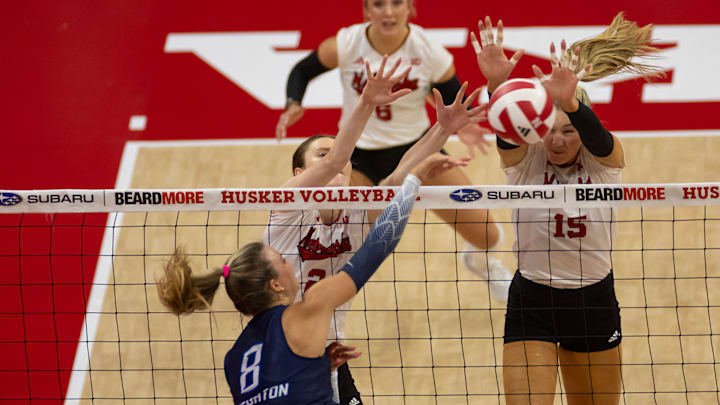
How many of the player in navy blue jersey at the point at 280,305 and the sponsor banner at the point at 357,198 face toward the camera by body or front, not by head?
1

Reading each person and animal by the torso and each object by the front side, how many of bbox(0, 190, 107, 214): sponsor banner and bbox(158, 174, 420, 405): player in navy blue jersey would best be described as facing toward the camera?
1

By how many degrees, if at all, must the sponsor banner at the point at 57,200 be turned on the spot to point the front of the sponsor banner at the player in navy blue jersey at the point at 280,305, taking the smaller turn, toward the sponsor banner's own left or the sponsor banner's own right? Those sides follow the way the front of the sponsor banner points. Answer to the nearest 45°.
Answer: approximately 45° to the sponsor banner's own left

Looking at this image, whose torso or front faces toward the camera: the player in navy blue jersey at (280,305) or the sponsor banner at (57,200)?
the sponsor banner

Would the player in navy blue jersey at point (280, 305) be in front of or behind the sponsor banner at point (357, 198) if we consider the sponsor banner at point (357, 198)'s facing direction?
in front

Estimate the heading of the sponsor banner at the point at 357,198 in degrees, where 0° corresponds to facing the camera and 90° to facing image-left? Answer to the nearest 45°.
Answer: approximately 0°

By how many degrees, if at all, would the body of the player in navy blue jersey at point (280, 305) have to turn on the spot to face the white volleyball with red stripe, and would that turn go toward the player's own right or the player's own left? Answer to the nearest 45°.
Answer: approximately 45° to the player's own right

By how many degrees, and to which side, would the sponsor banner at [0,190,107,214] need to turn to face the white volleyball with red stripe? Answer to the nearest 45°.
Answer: approximately 45° to its left

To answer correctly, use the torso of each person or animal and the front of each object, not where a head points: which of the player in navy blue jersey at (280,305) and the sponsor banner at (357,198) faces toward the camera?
the sponsor banner

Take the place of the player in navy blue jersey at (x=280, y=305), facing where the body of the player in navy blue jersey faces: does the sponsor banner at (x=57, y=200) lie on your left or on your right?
on your left

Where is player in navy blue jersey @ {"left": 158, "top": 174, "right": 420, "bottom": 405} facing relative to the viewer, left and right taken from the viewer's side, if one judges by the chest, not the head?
facing away from the viewer and to the right of the viewer

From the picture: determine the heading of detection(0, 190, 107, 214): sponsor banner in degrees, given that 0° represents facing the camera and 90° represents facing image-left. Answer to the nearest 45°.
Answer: approximately 0°

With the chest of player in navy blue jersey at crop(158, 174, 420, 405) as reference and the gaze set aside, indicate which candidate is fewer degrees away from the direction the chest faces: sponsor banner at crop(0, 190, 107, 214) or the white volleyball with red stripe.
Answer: the white volleyball with red stripe
